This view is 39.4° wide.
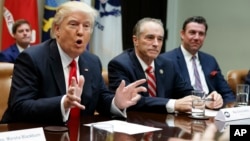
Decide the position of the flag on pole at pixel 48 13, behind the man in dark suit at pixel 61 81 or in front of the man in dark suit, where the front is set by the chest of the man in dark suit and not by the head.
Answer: behind

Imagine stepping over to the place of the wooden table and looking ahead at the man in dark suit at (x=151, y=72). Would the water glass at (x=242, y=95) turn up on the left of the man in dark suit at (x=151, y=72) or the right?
right

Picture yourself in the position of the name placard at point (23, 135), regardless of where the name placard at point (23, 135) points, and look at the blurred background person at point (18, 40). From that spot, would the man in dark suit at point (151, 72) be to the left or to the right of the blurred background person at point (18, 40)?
right

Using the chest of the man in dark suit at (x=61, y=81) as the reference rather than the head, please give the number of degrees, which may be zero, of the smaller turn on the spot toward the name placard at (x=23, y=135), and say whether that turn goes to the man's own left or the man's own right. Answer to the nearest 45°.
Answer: approximately 45° to the man's own right
